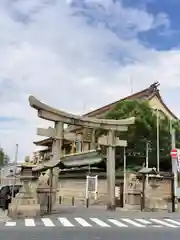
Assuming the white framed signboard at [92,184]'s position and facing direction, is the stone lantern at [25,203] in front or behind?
in front

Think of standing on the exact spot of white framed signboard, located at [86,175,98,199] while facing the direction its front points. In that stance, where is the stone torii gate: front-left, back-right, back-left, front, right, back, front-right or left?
front

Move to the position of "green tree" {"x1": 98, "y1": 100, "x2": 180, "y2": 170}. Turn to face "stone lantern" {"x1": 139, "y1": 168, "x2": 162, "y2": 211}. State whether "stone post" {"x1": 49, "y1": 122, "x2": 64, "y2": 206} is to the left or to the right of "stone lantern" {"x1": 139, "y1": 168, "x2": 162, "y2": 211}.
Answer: right

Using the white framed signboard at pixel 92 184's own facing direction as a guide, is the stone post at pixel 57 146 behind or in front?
in front

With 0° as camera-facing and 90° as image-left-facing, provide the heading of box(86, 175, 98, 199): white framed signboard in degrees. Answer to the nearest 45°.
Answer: approximately 0°
